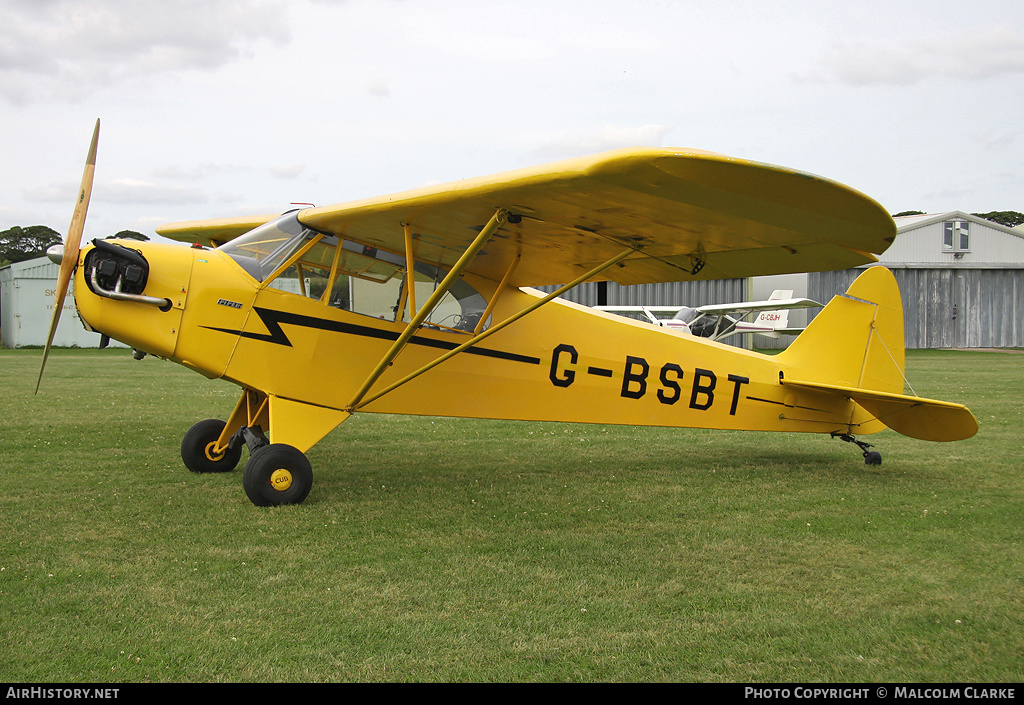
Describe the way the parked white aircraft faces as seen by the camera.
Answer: facing the viewer and to the left of the viewer

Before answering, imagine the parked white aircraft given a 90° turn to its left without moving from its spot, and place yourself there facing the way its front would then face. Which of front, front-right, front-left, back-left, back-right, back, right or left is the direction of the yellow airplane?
front-right
